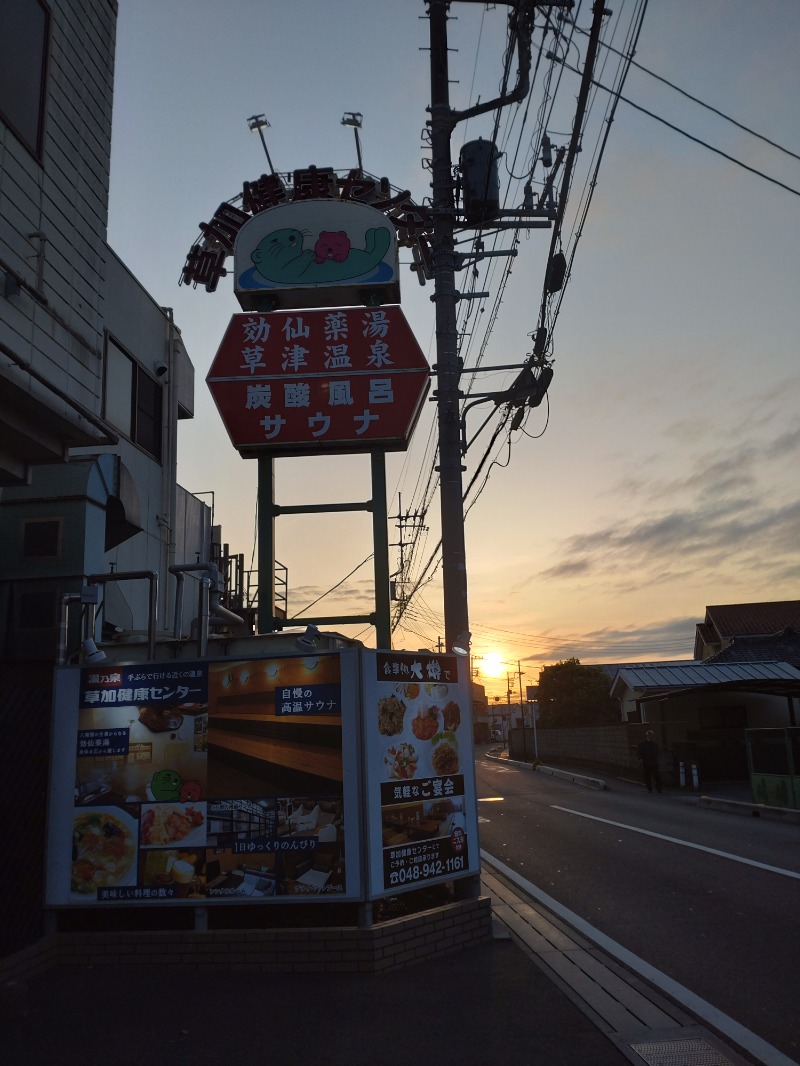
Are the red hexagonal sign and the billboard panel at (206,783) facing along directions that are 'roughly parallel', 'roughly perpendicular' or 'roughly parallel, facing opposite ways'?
roughly parallel

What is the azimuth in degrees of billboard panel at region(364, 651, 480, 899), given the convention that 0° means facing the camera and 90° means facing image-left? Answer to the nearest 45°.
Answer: approximately 315°

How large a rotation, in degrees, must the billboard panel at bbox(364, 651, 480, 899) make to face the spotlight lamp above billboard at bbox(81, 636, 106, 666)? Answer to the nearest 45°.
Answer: approximately 135° to its right

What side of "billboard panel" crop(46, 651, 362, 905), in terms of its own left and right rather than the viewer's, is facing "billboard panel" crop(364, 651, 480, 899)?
left

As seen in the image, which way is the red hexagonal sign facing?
toward the camera

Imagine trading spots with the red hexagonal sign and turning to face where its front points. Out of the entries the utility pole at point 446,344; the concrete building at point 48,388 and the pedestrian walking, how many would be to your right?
1

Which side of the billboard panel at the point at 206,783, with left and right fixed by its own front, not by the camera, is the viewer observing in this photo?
front

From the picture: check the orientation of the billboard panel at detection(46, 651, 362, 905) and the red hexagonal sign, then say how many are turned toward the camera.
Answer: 2

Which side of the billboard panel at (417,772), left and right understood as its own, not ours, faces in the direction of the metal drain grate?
front
